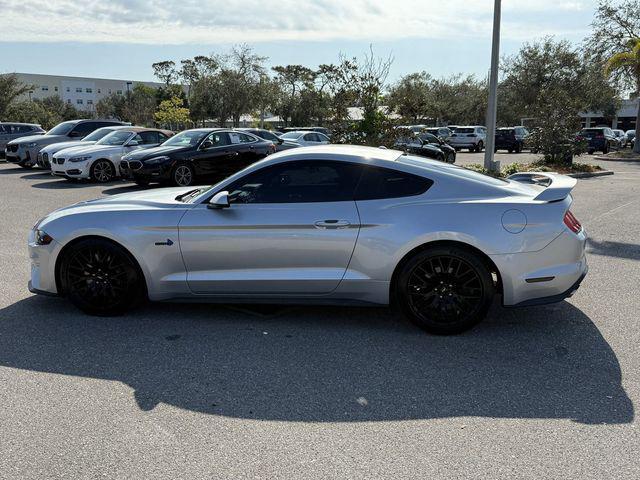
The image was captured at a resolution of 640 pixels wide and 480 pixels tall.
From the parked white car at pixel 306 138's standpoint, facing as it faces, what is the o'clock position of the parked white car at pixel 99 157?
the parked white car at pixel 99 157 is roughly at 12 o'clock from the parked white car at pixel 306 138.

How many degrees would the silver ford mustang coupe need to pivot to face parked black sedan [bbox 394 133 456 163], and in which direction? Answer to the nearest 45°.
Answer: approximately 90° to its right

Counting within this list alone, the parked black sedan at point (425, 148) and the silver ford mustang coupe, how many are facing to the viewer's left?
1

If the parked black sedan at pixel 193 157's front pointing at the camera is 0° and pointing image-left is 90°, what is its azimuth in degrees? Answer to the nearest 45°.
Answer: approximately 45°

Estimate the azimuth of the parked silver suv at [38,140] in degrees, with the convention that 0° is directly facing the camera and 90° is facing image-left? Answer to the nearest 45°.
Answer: approximately 45°

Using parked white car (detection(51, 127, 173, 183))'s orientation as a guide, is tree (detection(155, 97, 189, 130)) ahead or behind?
behind

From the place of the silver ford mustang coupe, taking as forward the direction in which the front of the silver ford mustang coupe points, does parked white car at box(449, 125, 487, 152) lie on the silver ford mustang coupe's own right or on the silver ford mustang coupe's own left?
on the silver ford mustang coupe's own right

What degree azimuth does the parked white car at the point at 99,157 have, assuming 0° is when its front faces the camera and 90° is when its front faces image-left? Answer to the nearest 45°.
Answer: approximately 45°

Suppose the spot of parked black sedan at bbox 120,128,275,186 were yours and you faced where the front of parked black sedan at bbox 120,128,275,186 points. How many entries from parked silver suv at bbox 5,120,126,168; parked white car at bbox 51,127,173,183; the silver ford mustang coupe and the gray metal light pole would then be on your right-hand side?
2

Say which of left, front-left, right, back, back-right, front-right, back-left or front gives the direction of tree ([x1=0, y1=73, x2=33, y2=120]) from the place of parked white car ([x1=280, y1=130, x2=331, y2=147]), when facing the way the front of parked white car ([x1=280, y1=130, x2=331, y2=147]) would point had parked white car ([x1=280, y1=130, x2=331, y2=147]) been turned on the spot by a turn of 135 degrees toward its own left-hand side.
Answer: back-left

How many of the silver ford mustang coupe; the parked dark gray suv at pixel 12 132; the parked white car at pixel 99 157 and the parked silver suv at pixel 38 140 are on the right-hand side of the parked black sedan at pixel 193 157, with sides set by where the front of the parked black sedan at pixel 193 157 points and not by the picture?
3

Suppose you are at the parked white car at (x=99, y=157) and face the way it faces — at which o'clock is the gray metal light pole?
The gray metal light pole is roughly at 8 o'clock from the parked white car.

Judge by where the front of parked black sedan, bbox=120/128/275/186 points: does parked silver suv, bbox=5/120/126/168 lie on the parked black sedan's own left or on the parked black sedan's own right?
on the parked black sedan's own right

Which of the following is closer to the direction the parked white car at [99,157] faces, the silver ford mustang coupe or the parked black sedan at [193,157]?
the silver ford mustang coupe

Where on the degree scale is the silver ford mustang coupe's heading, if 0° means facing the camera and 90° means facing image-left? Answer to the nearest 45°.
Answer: approximately 90°

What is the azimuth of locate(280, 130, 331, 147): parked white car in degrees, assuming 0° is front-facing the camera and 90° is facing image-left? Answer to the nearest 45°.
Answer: approximately 45°
